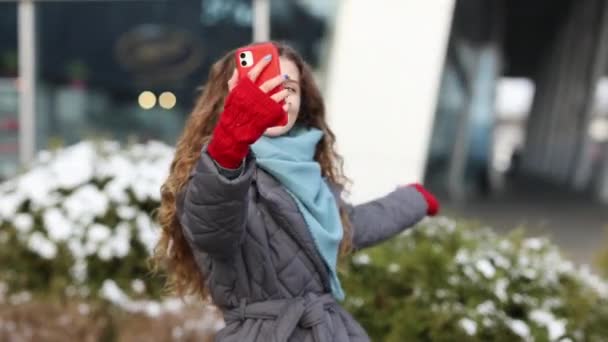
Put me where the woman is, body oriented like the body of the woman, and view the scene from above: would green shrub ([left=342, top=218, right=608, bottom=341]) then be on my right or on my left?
on my left

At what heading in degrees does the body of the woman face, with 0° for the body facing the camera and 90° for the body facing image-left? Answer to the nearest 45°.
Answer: approximately 315°
